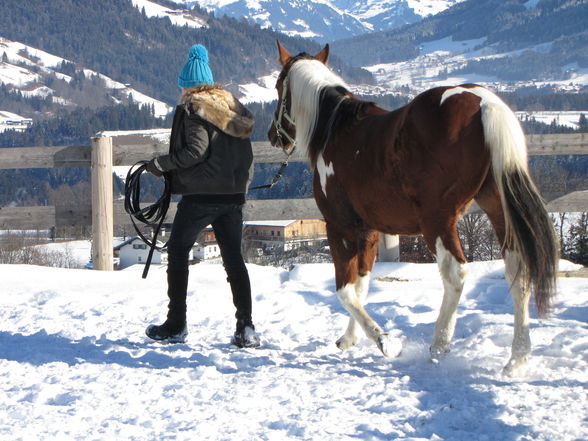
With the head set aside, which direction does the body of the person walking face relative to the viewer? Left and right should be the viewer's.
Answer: facing away from the viewer and to the left of the viewer

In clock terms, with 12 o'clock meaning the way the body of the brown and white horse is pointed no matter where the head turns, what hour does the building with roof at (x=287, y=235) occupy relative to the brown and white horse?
The building with roof is roughly at 1 o'clock from the brown and white horse.

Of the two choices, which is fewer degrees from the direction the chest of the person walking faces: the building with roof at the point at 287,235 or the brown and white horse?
the building with roof

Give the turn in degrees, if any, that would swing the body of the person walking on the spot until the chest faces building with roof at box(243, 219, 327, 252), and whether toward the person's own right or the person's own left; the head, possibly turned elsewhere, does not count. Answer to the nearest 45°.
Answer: approximately 45° to the person's own right

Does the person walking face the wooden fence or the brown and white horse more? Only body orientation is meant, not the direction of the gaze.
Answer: the wooden fence

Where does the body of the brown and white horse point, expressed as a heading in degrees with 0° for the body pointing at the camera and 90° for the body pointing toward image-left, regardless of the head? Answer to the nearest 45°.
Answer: approximately 135°

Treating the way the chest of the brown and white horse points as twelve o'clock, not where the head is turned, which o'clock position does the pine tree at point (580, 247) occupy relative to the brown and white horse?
The pine tree is roughly at 2 o'clock from the brown and white horse.
